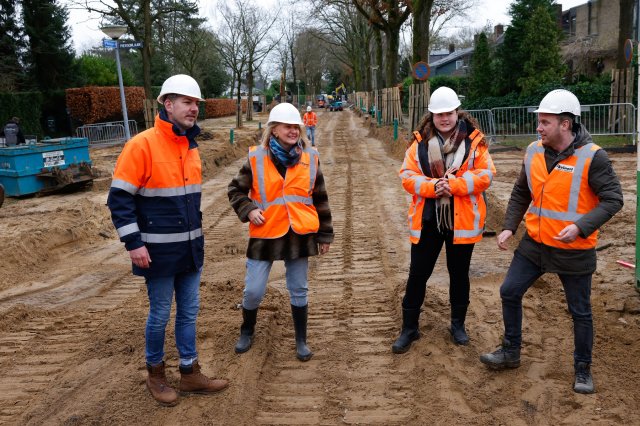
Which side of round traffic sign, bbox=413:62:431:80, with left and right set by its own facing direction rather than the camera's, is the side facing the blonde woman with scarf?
front

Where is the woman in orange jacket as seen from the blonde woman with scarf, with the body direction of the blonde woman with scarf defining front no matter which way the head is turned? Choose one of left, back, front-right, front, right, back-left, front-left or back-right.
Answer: left

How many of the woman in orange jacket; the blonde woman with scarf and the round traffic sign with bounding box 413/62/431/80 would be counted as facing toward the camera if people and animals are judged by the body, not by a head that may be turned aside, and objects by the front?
3

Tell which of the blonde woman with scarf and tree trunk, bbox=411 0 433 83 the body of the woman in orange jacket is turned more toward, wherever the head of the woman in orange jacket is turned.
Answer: the blonde woman with scarf

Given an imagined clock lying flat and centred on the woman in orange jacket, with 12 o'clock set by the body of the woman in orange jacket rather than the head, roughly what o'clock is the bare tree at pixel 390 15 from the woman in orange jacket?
The bare tree is roughly at 6 o'clock from the woman in orange jacket.

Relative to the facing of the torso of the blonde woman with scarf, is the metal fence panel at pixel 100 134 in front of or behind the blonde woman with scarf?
behind

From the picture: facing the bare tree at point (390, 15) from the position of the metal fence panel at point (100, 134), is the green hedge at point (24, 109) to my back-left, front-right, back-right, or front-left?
back-left

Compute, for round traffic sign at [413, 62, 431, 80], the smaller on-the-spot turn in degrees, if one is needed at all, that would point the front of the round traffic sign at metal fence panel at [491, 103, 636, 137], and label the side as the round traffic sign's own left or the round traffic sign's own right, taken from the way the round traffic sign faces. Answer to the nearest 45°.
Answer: approximately 90° to the round traffic sign's own left
